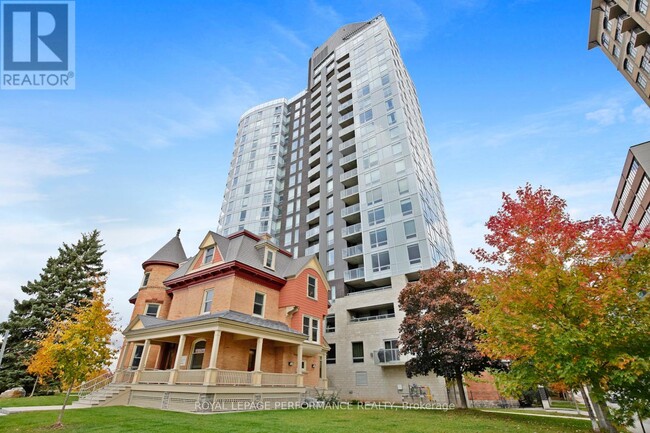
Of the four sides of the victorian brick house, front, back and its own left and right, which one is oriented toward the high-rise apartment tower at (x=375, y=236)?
back

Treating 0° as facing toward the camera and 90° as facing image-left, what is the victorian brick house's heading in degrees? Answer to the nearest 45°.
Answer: approximately 45°

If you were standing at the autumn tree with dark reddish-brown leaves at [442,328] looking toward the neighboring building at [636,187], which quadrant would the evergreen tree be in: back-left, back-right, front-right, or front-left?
back-left

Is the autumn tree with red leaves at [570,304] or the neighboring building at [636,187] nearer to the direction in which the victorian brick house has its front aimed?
the autumn tree with red leaves

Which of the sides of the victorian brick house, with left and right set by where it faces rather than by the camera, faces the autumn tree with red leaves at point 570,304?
left

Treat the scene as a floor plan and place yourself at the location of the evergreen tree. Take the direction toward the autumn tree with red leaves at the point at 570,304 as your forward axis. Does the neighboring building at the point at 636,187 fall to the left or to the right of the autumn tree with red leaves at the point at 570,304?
left

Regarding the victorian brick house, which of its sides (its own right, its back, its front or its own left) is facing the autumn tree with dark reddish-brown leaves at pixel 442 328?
left

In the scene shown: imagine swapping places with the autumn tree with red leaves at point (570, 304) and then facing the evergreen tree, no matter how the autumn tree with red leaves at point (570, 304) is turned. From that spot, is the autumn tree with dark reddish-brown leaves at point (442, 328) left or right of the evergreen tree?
right

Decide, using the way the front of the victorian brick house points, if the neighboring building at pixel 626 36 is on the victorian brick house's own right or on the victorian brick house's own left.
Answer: on the victorian brick house's own left

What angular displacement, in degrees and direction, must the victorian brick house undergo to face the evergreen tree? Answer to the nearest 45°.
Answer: approximately 90° to its right
